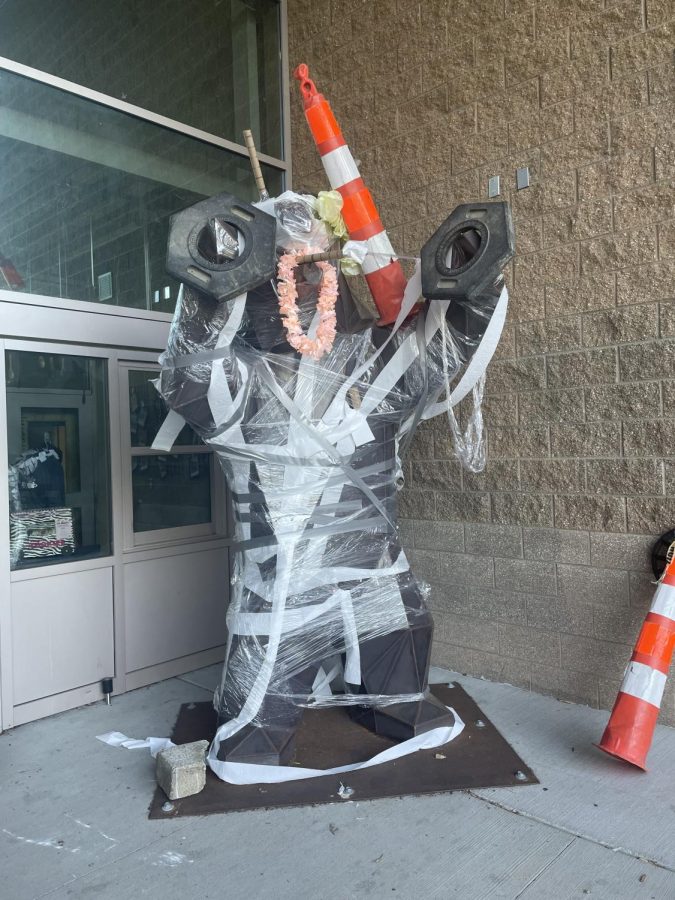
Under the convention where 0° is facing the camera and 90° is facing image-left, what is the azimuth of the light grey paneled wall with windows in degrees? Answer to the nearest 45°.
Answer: approximately 315°

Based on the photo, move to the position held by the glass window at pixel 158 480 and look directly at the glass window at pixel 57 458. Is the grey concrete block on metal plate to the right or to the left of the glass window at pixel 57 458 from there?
left

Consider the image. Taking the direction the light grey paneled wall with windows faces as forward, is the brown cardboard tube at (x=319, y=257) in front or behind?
in front

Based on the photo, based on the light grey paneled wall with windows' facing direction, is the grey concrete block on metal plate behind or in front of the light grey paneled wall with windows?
in front

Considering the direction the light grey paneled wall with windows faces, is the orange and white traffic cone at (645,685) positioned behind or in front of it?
in front

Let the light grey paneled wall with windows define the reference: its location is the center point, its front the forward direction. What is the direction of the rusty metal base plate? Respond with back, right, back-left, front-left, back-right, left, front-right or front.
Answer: front
